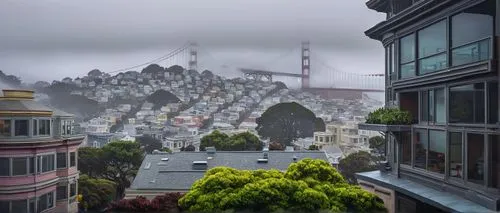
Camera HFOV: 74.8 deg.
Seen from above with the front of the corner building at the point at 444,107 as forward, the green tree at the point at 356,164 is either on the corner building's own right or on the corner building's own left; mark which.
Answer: on the corner building's own right

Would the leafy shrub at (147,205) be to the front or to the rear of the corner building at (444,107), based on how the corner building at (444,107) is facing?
to the front

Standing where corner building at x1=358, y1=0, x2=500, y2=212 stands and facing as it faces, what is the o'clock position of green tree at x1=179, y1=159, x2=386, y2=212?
The green tree is roughly at 1 o'clock from the corner building.

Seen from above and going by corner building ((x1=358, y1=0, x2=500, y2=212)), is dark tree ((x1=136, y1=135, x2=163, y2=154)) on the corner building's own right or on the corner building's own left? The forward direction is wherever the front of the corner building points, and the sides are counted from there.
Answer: on the corner building's own right

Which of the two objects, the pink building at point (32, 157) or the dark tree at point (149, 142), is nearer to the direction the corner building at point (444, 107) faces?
the pink building

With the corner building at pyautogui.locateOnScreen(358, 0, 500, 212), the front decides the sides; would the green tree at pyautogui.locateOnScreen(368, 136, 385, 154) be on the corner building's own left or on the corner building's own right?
on the corner building's own right

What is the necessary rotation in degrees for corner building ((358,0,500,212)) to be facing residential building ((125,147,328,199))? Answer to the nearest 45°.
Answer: approximately 90° to its right

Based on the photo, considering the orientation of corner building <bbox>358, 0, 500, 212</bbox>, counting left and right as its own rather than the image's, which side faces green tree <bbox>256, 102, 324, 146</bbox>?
right

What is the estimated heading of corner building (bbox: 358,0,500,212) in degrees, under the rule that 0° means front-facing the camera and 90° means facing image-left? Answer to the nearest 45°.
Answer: approximately 45°
